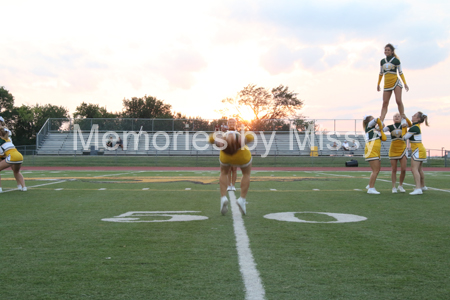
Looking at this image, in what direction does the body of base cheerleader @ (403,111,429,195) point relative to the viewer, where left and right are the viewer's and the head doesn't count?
facing to the left of the viewer

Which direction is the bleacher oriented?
toward the camera

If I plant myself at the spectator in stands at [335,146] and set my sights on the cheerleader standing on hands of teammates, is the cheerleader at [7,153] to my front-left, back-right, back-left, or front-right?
front-right

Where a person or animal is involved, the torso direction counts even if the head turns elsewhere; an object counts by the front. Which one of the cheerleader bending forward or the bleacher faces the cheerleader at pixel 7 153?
the bleacher

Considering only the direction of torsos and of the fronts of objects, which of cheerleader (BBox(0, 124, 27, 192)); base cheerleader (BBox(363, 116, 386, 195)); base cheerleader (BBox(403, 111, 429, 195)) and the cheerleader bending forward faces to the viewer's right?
base cheerleader (BBox(363, 116, 386, 195))

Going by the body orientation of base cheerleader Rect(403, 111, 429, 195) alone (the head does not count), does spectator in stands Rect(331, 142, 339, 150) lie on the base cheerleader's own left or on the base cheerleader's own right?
on the base cheerleader's own right

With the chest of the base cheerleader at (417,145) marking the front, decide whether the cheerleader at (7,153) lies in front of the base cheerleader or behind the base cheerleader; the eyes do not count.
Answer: in front

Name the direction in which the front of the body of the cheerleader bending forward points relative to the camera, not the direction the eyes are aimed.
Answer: toward the camera

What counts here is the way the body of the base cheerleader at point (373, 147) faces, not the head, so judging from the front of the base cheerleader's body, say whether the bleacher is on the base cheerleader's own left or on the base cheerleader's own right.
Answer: on the base cheerleader's own left

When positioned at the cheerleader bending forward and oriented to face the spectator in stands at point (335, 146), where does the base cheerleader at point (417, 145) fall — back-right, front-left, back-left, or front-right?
front-right

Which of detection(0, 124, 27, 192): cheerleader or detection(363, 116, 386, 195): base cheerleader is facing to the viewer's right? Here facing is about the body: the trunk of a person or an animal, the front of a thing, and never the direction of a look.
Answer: the base cheerleader

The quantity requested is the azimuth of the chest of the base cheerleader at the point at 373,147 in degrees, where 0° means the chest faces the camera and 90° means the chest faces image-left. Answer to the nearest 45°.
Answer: approximately 270°

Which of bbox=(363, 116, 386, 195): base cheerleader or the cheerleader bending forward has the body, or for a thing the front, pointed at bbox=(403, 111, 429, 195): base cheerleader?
bbox=(363, 116, 386, 195): base cheerleader
